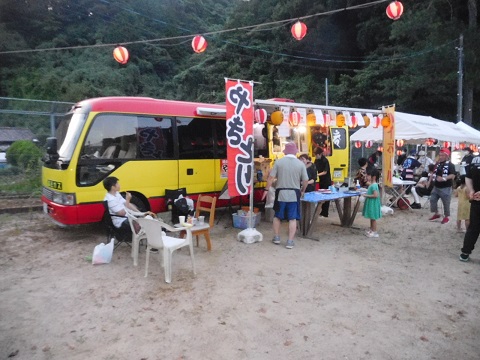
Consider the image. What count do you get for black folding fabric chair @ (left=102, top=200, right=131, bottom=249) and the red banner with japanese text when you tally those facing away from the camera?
0

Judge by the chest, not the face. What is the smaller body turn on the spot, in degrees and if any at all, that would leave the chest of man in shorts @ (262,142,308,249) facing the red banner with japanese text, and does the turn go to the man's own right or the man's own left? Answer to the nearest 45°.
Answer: approximately 90° to the man's own left

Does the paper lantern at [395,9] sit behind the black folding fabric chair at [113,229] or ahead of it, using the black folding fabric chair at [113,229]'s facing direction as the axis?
ahead

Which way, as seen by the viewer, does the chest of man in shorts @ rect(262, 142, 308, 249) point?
away from the camera

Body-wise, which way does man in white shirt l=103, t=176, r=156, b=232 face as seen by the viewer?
to the viewer's right

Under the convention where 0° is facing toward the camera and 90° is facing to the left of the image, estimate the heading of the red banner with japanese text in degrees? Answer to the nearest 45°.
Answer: approximately 0°

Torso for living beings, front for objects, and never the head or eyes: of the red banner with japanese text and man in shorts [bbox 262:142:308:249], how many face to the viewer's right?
0

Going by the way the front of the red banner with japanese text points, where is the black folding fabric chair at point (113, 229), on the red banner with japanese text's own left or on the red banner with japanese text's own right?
on the red banner with japanese text's own right

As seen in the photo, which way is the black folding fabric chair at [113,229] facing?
to the viewer's right

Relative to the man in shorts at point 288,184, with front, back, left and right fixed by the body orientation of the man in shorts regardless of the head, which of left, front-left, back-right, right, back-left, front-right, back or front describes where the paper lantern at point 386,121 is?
front-right

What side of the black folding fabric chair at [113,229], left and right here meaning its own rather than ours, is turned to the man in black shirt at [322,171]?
front
